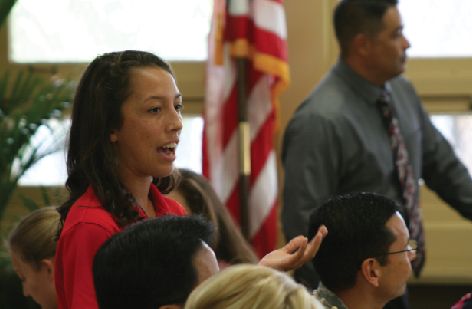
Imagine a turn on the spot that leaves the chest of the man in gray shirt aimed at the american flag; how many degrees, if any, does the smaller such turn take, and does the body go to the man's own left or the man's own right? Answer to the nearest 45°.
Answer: approximately 180°

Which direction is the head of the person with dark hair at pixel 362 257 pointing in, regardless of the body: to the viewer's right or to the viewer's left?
to the viewer's right

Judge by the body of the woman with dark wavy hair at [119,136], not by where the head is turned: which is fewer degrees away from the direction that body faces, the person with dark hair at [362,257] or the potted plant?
the person with dark hair

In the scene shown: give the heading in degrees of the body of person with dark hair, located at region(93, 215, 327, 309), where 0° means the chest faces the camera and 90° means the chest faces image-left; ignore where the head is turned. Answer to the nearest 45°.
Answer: approximately 225°

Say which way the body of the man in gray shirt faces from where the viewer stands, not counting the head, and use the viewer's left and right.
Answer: facing the viewer and to the right of the viewer

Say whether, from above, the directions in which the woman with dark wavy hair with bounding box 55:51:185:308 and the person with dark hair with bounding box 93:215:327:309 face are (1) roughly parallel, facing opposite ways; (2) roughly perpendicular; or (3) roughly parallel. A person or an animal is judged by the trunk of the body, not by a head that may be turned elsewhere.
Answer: roughly perpendicular

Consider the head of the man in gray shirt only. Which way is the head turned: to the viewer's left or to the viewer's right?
to the viewer's right

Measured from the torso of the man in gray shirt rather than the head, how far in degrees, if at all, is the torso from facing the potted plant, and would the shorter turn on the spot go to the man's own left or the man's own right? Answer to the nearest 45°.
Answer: approximately 135° to the man's own right

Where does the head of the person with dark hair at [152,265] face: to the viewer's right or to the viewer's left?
to the viewer's right
